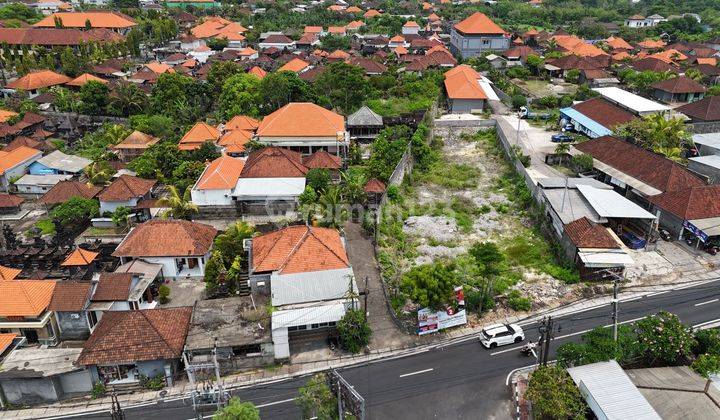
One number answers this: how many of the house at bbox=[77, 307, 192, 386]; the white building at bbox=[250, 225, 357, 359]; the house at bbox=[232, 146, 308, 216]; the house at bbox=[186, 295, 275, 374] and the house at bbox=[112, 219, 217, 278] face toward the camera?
5

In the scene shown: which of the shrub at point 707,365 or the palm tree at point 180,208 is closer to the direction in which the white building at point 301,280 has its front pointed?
the shrub

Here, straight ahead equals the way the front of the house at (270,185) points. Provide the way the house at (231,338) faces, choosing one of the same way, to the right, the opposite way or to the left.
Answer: the same way

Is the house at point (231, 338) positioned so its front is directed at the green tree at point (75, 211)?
no

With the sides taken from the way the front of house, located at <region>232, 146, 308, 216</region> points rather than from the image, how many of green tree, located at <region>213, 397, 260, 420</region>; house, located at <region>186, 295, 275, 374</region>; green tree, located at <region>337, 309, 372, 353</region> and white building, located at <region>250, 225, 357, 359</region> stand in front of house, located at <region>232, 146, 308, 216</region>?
4

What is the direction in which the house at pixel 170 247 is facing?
toward the camera

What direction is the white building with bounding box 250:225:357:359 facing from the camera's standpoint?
toward the camera

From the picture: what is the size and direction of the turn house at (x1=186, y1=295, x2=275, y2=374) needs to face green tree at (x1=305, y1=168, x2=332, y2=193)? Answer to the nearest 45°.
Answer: approximately 135° to its left

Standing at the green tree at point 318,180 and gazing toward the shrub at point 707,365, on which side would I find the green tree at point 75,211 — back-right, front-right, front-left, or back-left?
back-right

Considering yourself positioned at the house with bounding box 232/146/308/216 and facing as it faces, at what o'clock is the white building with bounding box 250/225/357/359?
The white building is roughly at 12 o'clock from the house.

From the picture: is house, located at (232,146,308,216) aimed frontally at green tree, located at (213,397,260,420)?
yes

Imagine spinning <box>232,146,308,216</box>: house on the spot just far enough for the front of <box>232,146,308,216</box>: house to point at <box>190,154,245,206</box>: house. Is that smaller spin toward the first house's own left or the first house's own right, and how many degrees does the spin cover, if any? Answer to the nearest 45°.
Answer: approximately 90° to the first house's own right

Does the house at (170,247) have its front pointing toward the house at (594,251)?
no

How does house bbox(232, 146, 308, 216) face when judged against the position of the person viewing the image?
facing the viewer

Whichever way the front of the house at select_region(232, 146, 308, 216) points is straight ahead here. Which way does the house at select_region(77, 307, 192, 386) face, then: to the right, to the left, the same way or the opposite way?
the same way

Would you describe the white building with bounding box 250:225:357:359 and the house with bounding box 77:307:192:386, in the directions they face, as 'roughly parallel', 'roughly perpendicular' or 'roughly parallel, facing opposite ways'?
roughly parallel
